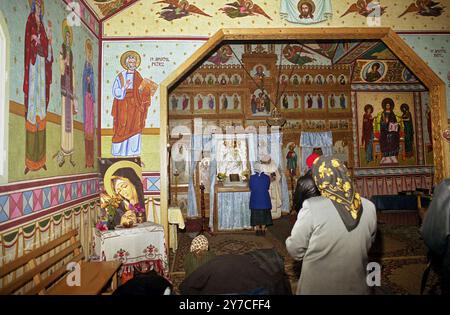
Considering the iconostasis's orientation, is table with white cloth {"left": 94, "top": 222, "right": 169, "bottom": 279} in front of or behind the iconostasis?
in front

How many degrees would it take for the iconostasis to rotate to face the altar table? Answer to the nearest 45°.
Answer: approximately 45° to its right

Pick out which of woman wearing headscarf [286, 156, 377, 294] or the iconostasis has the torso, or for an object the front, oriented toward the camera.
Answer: the iconostasis

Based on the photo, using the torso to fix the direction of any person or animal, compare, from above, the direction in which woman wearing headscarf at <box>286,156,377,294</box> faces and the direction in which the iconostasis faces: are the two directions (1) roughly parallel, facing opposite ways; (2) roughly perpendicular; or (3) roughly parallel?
roughly parallel, facing opposite ways

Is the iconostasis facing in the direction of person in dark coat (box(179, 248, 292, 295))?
yes

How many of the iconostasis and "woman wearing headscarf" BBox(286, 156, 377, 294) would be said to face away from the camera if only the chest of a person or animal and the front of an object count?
1

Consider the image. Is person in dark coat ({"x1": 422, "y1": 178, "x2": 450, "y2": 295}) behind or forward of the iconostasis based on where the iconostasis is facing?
forward

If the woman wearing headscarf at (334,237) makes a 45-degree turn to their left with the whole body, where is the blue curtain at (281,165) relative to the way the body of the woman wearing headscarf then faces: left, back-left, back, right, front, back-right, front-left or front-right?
front-right

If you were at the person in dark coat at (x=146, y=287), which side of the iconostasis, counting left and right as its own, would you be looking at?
front

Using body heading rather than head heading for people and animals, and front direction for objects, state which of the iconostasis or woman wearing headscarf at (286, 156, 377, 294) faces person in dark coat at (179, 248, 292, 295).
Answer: the iconostasis

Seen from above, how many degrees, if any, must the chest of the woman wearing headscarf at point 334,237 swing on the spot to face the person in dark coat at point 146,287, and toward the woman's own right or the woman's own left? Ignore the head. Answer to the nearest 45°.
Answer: approximately 90° to the woman's own left

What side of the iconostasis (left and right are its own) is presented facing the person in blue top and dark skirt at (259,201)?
front

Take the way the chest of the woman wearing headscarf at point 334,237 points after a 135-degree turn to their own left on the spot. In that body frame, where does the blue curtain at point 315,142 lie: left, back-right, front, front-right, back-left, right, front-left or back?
back-right

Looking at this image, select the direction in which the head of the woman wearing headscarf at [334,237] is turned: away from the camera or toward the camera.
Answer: away from the camera

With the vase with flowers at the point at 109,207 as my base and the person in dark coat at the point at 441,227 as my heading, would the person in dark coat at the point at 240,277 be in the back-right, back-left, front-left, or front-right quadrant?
front-right

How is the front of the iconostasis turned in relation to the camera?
facing the viewer

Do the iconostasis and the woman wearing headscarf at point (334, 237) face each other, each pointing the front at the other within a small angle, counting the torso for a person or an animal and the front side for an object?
yes

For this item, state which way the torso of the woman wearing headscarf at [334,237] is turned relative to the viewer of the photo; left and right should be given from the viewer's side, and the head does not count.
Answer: facing away from the viewer

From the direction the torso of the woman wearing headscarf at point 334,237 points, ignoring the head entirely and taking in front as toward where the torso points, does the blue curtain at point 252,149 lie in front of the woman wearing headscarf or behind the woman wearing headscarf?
in front

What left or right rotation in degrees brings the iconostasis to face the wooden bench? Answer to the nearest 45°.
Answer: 0° — it already faces it
